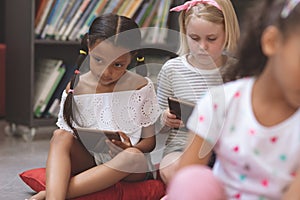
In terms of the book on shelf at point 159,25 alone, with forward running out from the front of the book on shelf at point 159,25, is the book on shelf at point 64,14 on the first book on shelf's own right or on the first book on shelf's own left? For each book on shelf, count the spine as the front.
on the first book on shelf's own right

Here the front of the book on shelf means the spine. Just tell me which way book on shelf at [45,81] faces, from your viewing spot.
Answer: facing the viewer

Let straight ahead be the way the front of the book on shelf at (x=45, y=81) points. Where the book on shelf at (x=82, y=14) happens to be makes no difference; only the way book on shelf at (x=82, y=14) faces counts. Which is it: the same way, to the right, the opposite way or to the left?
the same way

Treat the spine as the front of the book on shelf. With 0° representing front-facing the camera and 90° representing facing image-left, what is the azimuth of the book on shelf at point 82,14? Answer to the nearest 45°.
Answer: approximately 0°

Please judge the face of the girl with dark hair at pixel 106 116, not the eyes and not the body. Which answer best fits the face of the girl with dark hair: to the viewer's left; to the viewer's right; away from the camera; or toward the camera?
toward the camera

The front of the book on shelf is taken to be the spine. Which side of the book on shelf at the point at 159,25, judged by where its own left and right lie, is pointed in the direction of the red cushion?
front
